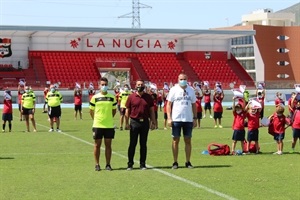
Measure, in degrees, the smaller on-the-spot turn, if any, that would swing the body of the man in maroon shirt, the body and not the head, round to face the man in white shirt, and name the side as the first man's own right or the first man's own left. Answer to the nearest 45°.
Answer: approximately 90° to the first man's own left

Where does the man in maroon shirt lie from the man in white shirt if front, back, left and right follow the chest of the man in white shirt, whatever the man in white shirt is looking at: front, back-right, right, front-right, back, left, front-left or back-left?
right

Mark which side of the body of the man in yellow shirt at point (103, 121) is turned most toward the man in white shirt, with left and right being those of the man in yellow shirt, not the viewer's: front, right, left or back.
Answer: left

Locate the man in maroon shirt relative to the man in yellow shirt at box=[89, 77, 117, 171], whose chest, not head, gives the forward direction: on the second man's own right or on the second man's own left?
on the second man's own left

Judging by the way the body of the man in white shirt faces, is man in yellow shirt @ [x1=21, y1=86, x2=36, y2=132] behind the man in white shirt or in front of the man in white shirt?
behind

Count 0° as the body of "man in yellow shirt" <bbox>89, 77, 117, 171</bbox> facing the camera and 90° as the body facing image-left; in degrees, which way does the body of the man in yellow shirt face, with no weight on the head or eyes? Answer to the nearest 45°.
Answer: approximately 0°
